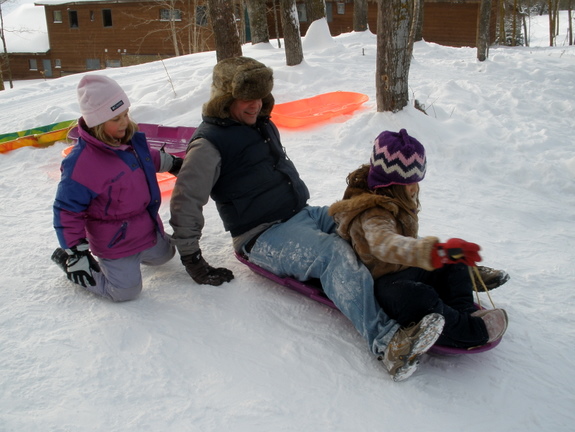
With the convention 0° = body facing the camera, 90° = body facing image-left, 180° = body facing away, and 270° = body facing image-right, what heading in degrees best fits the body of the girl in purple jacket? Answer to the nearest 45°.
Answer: approximately 315°

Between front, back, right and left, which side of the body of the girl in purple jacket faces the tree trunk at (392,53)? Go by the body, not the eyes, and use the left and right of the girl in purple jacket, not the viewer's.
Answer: left

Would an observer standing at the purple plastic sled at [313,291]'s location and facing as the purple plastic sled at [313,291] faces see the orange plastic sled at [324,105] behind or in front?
behind

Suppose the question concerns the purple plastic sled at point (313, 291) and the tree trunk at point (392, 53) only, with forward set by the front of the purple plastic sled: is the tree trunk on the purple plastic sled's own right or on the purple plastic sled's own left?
on the purple plastic sled's own left

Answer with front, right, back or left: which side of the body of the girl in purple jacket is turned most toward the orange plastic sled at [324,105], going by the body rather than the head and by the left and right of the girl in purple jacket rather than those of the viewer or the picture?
left

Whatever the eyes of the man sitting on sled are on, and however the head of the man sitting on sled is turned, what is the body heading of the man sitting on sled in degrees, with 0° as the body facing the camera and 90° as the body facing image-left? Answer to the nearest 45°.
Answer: approximately 315°

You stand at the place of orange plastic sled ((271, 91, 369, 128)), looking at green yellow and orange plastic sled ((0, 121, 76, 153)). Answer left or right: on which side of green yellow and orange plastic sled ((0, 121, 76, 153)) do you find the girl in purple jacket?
left
